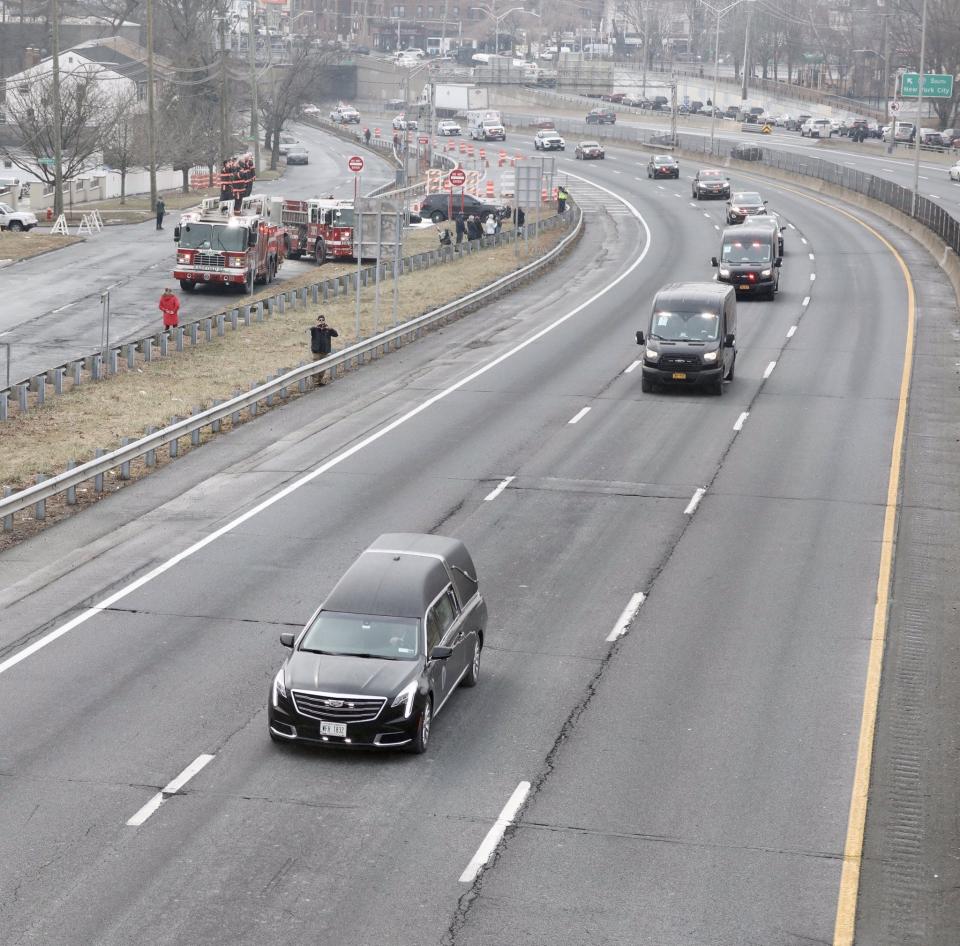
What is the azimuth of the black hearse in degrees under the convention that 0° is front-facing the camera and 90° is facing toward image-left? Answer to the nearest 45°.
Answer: approximately 45°

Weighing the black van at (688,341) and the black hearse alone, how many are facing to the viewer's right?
0

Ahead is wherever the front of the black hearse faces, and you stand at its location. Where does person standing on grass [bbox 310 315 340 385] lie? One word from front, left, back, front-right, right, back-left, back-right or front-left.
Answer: back-right

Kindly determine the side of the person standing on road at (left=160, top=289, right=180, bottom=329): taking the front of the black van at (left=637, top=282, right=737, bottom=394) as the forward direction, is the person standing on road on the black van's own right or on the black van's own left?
on the black van's own right

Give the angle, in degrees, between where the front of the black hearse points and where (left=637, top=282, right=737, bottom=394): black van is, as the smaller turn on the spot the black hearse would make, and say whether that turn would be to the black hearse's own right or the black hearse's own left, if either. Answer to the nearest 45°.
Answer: approximately 135° to the black hearse's own right

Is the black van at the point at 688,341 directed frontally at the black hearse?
yes

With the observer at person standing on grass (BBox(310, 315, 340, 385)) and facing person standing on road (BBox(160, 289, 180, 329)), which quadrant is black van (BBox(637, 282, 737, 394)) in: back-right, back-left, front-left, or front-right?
back-right

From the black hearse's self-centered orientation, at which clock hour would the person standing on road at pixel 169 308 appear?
The person standing on road is roughly at 4 o'clock from the black hearse.

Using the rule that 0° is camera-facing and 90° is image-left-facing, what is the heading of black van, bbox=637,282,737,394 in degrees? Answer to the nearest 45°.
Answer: approximately 0°
